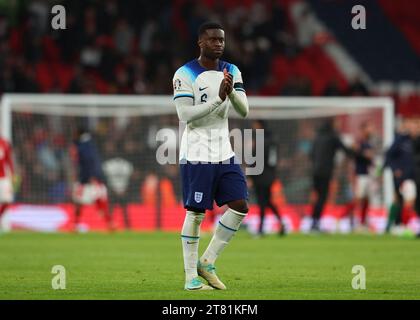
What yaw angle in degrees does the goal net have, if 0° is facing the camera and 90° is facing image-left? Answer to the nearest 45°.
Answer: approximately 0°
